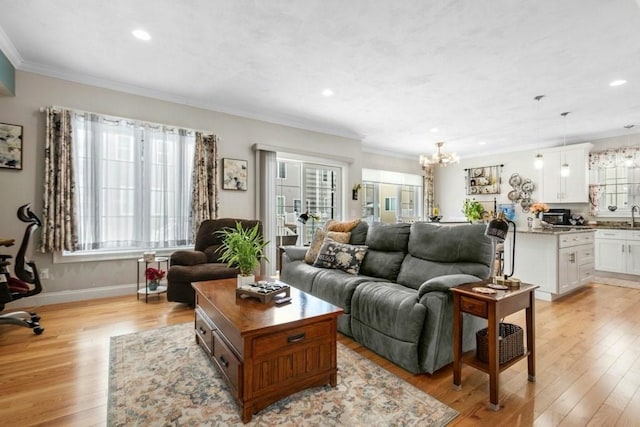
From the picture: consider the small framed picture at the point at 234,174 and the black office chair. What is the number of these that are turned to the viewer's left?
1

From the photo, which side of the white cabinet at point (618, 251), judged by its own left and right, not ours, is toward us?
front

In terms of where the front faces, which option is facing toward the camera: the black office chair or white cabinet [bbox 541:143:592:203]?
the white cabinet

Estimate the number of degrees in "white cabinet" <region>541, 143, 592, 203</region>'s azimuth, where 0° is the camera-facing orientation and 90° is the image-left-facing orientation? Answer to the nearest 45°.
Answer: approximately 0°

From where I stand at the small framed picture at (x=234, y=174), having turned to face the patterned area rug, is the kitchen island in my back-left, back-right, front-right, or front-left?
front-left

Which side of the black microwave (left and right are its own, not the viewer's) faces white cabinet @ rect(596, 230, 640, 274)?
left

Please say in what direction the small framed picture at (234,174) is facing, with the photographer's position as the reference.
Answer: facing the viewer and to the right of the viewer

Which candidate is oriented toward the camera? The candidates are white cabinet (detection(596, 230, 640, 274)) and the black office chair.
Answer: the white cabinet

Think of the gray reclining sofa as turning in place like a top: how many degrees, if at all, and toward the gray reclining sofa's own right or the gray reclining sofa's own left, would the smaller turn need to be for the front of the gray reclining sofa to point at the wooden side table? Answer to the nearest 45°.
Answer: approximately 90° to the gray reclining sofa's own left

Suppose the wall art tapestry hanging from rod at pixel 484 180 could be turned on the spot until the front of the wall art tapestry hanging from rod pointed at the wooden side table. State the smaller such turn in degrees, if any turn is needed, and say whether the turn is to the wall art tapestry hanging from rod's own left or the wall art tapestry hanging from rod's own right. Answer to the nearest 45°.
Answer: approximately 45° to the wall art tapestry hanging from rod's own left

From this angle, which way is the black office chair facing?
to the viewer's left

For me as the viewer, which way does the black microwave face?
facing the viewer and to the left of the viewer

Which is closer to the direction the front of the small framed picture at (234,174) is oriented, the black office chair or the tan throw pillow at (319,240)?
the tan throw pillow

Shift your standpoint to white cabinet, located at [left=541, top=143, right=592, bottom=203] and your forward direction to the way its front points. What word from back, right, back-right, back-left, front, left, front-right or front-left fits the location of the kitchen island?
front
